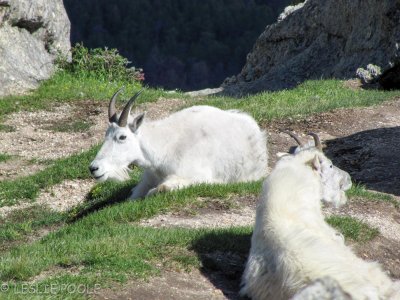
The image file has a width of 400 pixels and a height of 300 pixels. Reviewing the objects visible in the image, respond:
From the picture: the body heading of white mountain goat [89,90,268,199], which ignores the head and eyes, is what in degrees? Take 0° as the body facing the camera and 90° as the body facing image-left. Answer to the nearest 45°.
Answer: approximately 90°

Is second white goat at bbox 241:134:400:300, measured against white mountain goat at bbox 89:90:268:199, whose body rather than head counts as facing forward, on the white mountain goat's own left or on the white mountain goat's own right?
on the white mountain goat's own left

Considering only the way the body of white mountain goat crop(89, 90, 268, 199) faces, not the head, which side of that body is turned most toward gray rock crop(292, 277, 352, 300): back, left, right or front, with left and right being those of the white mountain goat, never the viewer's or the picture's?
left

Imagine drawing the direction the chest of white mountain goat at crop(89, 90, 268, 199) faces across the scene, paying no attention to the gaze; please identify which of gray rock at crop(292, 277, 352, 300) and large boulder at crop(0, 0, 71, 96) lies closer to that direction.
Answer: the large boulder
